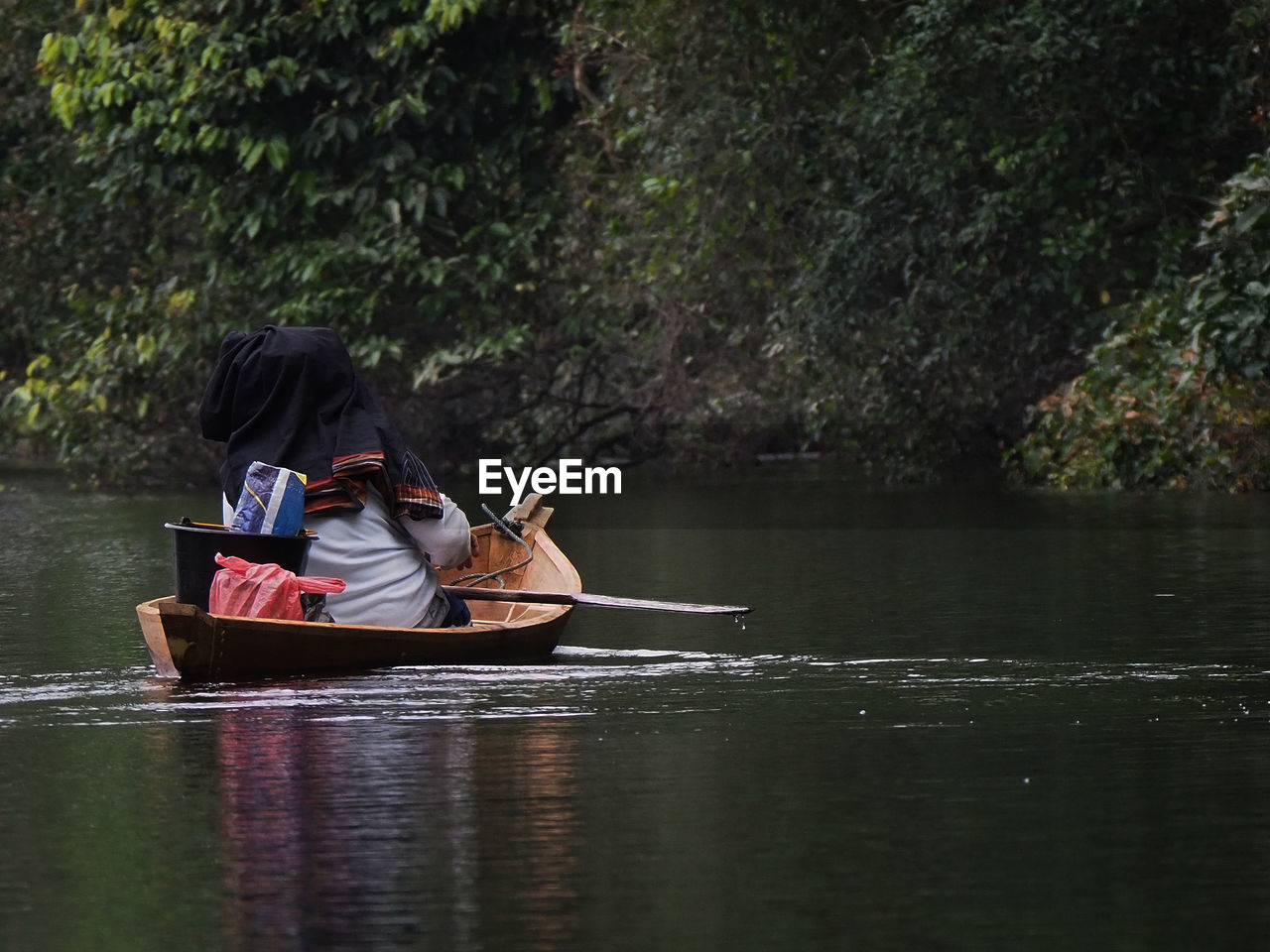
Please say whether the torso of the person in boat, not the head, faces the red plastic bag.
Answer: no
